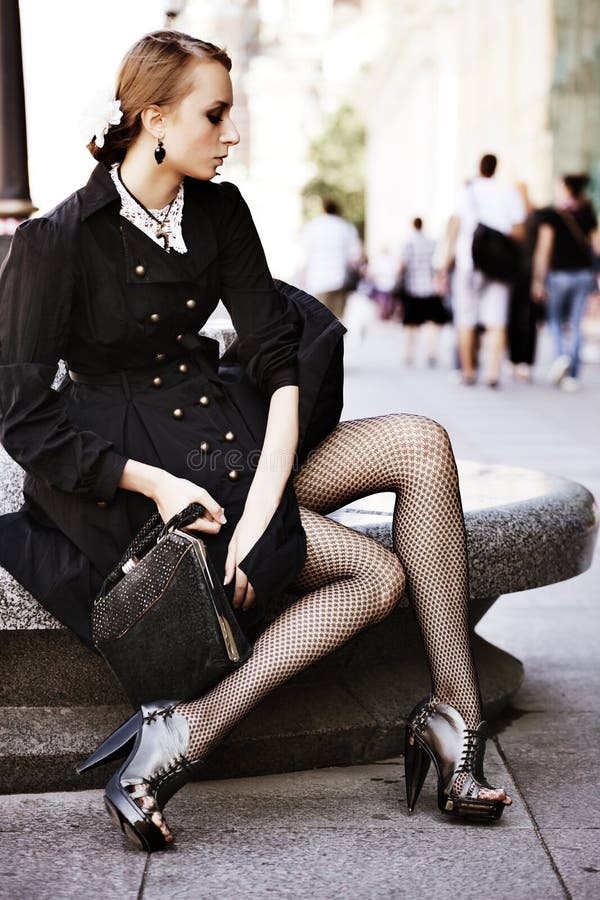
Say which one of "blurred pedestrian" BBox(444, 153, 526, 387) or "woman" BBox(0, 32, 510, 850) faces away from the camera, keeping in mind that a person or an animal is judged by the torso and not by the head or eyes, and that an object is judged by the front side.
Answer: the blurred pedestrian

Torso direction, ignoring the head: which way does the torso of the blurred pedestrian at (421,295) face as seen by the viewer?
away from the camera

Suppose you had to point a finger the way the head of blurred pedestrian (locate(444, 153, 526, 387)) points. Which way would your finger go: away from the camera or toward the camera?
away from the camera

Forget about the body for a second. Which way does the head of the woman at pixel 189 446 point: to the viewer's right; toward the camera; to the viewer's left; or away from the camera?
to the viewer's right

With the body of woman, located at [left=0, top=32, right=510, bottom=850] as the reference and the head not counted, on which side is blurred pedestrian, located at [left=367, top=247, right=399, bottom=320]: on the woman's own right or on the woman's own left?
on the woman's own left

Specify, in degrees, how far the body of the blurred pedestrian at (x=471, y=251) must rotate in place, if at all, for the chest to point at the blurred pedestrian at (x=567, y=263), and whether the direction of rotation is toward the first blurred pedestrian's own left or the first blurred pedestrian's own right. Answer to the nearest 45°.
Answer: approximately 45° to the first blurred pedestrian's own right

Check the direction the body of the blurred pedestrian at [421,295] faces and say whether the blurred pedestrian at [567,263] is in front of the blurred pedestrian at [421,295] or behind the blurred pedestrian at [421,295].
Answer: behind

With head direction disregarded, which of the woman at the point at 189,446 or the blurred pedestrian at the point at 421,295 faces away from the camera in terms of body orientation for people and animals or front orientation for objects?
the blurred pedestrian

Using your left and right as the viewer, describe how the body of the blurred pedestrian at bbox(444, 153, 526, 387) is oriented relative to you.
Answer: facing away from the viewer
